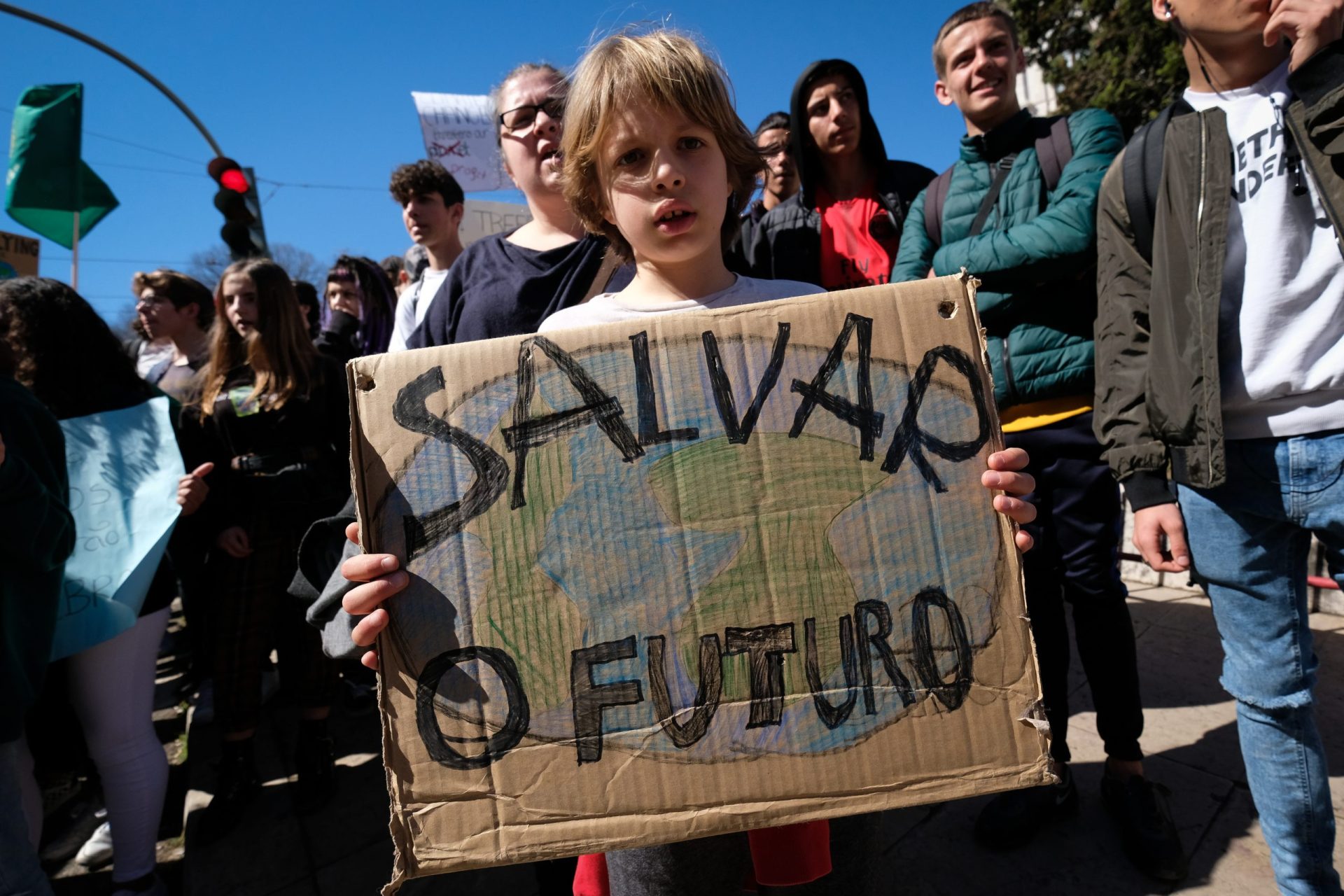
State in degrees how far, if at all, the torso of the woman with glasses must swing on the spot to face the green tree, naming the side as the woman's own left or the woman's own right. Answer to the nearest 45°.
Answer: approximately 135° to the woman's own left

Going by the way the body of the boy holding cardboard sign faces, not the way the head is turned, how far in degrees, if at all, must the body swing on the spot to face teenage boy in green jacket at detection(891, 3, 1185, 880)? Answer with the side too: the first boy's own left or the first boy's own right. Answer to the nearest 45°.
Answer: approximately 135° to the first boy's own left

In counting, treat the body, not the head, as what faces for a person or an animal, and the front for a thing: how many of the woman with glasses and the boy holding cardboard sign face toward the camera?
2

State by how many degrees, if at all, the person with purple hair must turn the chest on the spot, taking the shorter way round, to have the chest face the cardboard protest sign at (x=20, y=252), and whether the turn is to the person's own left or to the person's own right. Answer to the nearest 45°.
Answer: approximately 90° to the person's own right

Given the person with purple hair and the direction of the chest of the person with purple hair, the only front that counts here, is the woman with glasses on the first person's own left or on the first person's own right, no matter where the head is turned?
on the first person's own left

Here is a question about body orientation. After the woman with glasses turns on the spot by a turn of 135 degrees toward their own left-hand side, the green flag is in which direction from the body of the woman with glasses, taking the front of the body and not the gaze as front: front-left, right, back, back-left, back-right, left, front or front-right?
left

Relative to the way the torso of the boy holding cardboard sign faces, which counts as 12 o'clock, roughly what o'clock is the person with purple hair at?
The person with purple hair is roughly at 5 o'clock from the boy holding cardboard sign.

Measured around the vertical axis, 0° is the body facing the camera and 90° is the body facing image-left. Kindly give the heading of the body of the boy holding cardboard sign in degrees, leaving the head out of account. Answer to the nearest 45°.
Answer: approximately 0°

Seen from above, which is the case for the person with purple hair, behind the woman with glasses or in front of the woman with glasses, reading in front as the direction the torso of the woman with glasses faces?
behind

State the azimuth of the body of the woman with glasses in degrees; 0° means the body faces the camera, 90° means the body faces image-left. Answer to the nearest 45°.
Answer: approximately 0°
